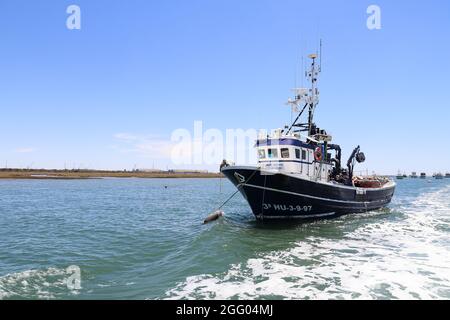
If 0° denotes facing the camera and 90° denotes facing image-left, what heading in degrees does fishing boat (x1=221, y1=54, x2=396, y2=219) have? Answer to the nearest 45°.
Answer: approximately 45°
